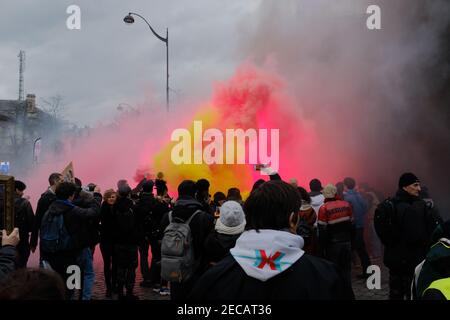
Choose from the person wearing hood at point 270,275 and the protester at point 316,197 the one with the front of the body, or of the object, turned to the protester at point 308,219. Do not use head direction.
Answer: the person wearing hood

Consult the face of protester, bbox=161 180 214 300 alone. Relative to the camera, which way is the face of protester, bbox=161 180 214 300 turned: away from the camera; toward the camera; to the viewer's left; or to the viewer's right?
away from the camera

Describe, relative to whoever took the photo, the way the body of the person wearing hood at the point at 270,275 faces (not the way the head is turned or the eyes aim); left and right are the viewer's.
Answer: facing away from the viewer

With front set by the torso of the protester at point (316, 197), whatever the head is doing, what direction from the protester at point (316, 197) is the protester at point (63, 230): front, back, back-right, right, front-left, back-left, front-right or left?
back-left

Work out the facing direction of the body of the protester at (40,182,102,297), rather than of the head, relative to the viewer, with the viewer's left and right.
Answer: facing away from the viewer and to the right of the viewer

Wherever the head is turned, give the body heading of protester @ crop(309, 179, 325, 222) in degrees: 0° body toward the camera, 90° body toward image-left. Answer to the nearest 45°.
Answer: approximately 180°

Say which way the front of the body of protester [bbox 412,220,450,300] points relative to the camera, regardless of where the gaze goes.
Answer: away from the camera

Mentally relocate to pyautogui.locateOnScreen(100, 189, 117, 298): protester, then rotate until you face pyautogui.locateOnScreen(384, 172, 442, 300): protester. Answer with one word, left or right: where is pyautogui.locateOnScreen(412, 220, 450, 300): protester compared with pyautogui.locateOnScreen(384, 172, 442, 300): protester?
right

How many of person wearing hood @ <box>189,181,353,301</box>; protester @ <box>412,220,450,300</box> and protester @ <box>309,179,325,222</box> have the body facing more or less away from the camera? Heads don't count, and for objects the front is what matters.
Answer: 3

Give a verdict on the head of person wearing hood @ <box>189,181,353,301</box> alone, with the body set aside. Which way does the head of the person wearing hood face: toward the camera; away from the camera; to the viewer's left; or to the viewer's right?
away from the camera
